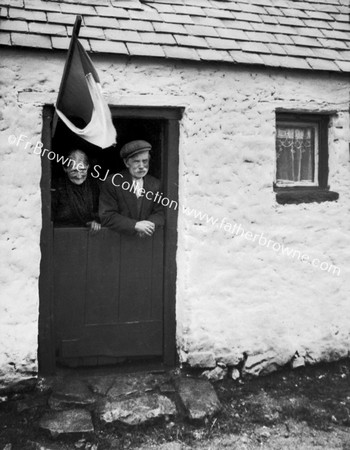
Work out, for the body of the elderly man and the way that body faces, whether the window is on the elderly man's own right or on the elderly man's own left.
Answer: on the elderly man's own left

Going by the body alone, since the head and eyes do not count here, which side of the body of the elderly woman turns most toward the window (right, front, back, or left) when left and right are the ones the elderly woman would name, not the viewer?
left

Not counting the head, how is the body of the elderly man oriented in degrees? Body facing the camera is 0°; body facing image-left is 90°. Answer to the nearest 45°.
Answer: approximately 315°
